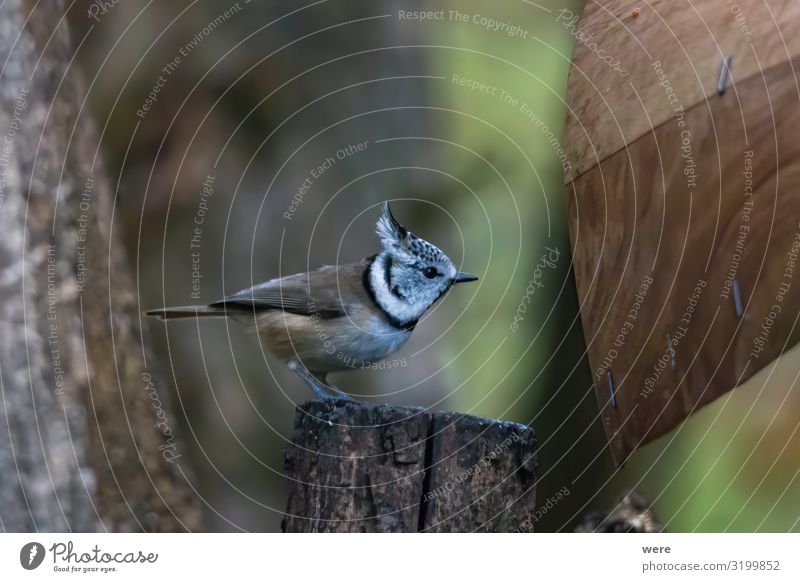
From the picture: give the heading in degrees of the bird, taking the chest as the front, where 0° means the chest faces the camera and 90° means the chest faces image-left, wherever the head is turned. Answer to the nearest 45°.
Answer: approximately 270°

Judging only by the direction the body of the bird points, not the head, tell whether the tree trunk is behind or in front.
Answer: behind
